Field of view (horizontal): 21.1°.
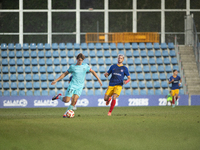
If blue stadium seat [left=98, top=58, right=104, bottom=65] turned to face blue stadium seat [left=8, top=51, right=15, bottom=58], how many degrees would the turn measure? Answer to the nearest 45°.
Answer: approximately 90° to its right

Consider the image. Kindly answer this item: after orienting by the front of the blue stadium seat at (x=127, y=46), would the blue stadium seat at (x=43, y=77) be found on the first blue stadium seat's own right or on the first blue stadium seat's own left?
on the first blue stadium seat's own right

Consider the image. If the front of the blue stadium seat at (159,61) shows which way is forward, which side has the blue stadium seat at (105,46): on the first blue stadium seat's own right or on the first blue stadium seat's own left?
on the first blue stadium seat's own right

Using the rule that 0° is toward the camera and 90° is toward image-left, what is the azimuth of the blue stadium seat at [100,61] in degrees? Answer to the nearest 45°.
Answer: approximately 0°

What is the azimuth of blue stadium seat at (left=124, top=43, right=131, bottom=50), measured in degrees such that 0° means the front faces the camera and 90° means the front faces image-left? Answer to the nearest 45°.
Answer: approximately 0°

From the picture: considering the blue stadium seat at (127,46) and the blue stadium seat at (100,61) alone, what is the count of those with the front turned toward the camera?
2
